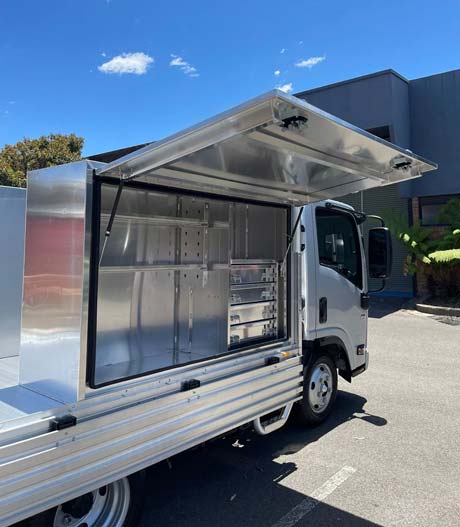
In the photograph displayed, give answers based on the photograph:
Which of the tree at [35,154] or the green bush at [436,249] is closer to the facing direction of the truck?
the green bush

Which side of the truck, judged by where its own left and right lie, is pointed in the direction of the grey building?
front

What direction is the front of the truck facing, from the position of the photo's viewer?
facing away from the viewer and to the right of the viewer

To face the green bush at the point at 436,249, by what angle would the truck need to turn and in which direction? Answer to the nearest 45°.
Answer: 0° — it already faces it

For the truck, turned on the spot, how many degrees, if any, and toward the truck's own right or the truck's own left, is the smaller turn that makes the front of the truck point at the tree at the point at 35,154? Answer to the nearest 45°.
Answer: approximately 90° to the truck's own left

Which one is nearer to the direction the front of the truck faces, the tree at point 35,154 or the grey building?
the grey building
